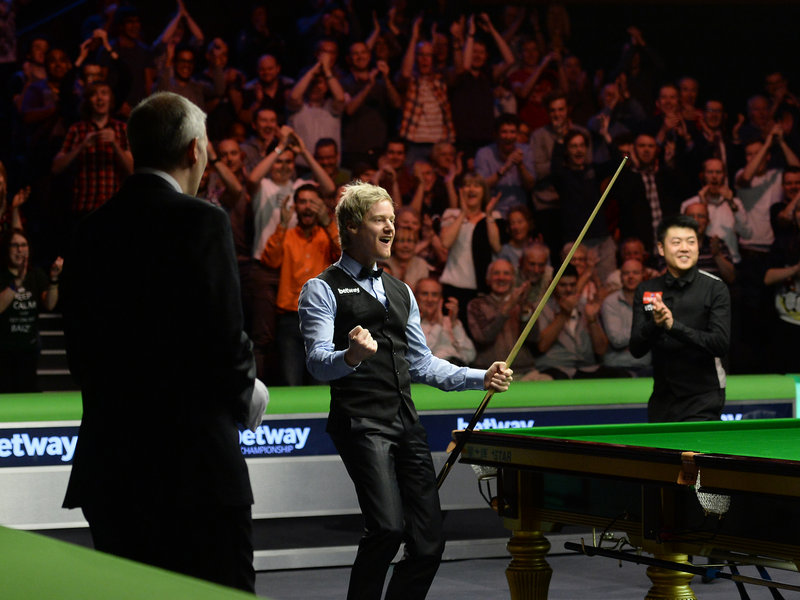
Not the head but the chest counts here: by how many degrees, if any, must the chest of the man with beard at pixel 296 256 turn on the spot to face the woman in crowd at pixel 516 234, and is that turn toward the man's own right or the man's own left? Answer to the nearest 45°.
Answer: approximately 135° to the man's own left

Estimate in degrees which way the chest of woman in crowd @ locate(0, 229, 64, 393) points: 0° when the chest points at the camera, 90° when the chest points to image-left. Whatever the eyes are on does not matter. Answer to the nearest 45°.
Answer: approximately 0°

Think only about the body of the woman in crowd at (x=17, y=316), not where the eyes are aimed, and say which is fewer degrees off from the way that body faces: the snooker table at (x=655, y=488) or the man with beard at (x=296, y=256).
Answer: the snooker table

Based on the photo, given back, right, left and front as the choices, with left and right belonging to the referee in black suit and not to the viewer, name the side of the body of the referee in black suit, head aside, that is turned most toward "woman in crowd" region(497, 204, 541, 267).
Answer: front

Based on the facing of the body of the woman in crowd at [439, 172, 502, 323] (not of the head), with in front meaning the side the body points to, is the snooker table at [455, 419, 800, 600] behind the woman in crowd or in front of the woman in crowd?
in front

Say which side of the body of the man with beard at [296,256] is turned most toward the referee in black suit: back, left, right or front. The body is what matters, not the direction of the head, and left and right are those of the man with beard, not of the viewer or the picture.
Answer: front

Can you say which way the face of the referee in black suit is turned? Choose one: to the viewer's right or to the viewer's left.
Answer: to the viewer's right

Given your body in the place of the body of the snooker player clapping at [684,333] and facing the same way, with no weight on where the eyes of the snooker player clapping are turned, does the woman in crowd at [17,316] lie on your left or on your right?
on your right

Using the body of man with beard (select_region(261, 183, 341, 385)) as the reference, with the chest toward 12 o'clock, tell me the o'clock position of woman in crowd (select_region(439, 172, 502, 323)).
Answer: The woman in crowd is roughly at 8 o'clock from the man with beard.

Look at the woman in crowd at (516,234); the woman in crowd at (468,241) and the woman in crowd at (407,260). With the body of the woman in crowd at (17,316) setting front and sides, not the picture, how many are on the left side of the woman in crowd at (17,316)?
3

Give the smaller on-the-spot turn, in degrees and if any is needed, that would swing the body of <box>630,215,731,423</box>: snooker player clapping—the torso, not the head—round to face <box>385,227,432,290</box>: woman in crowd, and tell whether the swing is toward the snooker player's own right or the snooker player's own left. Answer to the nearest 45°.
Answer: approximately 90° to the snooker player's own right

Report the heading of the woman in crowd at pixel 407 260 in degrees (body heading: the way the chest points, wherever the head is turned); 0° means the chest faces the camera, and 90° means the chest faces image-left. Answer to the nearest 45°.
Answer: approximately 0°

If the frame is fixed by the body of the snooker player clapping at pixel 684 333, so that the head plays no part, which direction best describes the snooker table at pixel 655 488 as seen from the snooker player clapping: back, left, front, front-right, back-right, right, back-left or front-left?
front-left

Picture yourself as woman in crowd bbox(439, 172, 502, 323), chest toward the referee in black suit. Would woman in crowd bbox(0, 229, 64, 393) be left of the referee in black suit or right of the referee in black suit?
right
